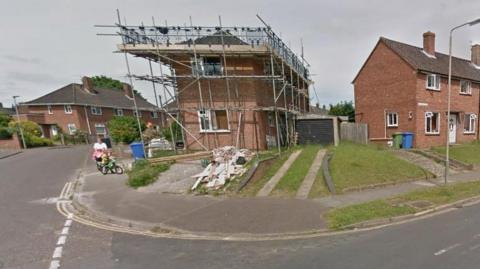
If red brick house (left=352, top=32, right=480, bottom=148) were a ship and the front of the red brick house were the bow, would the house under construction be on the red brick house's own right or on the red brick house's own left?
on the red brick house's own right

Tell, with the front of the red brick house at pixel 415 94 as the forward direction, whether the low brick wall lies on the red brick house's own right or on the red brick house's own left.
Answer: on the red brick house's own right

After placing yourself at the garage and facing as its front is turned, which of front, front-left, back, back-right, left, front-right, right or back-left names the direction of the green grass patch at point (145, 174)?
front-right

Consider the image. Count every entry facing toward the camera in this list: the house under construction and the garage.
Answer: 2

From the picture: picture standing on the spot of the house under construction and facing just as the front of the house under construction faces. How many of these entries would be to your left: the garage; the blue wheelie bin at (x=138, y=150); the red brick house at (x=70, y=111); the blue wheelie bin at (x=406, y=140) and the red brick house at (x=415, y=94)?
3

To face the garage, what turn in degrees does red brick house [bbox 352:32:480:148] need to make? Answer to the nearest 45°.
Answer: approximately 90° to its right

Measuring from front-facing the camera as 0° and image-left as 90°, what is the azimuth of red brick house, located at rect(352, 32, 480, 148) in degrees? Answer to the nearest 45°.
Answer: approximately 315°

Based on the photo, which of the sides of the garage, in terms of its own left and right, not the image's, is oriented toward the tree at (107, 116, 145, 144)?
right

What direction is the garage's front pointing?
toward the camera

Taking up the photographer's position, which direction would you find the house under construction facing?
facing the viewer

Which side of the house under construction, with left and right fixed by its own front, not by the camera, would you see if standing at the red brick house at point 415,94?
left

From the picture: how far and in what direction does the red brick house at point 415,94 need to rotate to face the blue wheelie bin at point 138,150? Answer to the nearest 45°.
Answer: approximately 90° to its right

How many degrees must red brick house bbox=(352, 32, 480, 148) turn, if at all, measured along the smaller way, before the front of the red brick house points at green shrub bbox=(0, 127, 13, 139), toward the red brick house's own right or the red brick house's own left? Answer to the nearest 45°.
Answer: approximately 90° to the red brick house's own right

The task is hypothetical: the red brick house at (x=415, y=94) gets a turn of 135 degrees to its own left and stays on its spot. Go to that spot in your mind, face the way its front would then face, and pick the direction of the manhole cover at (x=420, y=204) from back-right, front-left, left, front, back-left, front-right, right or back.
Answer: back
